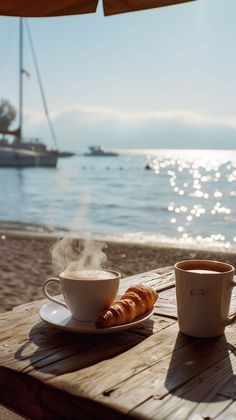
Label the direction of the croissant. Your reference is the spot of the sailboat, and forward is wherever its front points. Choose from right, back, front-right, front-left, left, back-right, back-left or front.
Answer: right

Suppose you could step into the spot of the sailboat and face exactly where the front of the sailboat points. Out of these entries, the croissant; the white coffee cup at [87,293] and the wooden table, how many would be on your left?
0

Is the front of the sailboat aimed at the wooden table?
no

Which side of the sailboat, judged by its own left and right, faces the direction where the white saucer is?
right

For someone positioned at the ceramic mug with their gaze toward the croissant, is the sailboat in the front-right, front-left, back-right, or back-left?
front-right

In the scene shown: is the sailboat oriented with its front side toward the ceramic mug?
no
